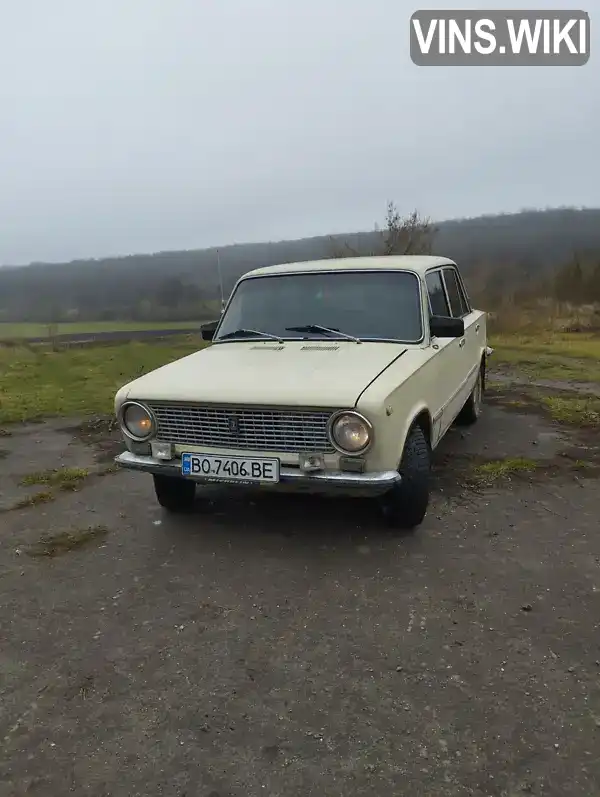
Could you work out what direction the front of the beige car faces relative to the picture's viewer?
facing the viewer and to the left of the viewer

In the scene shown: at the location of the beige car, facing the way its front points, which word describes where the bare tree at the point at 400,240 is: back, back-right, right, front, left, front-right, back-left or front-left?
back-right
